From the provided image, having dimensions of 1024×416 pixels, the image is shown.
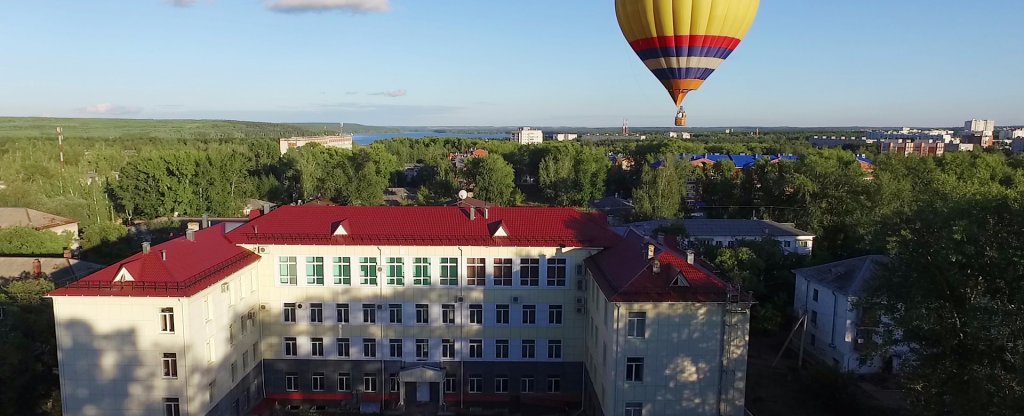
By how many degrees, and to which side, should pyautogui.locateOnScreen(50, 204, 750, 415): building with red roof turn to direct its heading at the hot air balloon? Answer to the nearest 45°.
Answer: approximately 90° to its left

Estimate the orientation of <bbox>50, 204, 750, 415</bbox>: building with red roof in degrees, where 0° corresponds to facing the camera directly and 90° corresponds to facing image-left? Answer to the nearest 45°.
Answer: approximately 0°
